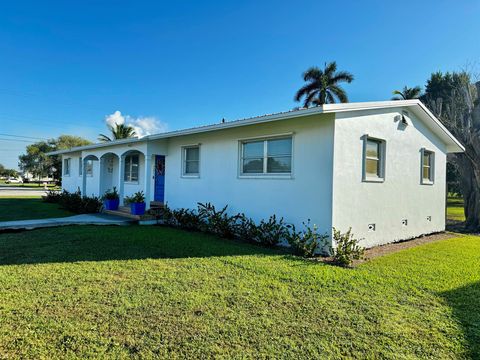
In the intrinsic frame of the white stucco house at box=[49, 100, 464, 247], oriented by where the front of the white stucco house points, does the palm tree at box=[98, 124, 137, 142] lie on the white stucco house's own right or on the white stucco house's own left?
on the white stucco house's own right

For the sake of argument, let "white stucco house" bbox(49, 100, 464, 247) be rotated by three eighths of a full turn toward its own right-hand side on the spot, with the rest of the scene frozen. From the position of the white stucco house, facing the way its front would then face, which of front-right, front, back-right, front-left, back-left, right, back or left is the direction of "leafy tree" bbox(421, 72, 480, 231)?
front-right

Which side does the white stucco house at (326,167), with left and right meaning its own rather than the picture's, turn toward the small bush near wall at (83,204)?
right

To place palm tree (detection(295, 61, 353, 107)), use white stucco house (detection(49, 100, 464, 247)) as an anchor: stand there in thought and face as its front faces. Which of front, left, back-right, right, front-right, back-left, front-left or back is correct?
back-right

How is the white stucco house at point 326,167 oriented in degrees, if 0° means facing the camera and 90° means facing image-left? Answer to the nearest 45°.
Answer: approximately 45°

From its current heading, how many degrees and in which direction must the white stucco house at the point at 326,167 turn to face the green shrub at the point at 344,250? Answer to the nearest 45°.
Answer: approximately 45° to its left

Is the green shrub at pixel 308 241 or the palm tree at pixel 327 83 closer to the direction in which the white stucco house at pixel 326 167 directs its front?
the green shrub
